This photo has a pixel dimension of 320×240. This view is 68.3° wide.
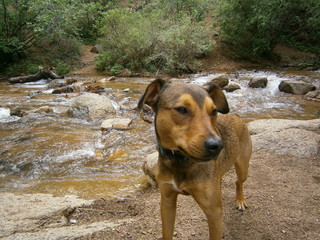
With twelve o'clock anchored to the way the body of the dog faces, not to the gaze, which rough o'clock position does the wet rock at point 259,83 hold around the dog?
The wet rock is roughly at 5 o'clock from the dog.

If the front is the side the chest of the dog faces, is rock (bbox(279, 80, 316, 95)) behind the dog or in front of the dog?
behind

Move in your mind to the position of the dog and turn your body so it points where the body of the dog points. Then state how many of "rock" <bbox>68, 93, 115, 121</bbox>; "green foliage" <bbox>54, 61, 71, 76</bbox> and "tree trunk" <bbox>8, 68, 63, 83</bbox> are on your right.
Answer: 3

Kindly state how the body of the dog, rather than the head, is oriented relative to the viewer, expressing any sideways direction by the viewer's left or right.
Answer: facing the viewer and to the left of the viewer

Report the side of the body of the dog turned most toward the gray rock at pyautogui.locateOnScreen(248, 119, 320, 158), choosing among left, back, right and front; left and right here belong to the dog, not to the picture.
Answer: back

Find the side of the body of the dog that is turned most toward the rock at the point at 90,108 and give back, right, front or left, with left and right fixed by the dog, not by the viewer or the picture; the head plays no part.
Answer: right

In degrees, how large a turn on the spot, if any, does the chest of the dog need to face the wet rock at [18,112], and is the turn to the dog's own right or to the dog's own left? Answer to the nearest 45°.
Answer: approximately 90° to the dog's own right

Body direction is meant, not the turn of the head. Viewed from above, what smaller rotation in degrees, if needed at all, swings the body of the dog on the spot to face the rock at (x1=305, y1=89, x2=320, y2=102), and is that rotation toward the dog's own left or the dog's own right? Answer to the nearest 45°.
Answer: approximately 180°

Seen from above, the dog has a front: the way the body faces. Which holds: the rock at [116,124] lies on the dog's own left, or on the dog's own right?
on the dog's own right

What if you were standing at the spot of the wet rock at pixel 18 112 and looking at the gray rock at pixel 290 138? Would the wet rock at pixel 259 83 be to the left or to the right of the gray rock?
left
